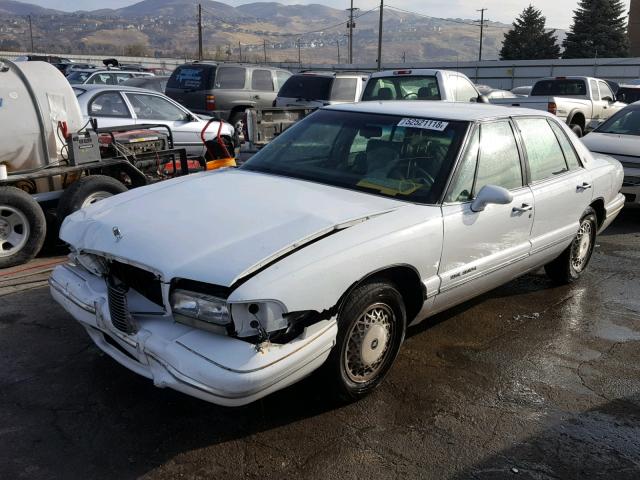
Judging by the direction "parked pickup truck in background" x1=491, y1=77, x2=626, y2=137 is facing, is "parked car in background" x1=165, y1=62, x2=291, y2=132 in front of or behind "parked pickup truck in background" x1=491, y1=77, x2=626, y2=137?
behind

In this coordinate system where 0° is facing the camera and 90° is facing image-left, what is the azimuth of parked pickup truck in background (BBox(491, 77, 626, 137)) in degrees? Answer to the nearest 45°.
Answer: approximately 225°

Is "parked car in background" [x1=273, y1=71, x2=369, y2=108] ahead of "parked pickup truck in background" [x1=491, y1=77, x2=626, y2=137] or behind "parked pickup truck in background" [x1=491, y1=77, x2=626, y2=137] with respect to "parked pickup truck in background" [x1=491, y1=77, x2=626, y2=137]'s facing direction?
behind

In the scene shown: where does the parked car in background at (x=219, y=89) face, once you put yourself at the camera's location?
facing away from the viewer and to the right of the viewer

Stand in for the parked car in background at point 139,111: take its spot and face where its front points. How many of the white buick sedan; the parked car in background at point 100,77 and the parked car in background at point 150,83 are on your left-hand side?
2

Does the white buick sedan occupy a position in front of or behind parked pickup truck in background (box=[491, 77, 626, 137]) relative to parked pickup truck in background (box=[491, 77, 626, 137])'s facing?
behind

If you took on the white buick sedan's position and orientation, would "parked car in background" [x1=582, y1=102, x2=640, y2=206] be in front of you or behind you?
behind

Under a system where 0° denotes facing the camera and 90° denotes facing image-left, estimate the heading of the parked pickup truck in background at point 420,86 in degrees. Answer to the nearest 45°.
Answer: approximately 225°

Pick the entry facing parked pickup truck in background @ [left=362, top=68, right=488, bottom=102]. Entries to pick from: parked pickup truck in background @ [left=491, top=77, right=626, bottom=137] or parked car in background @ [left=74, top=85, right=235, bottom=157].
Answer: parked car in background @ [left=74, top=85, right=235, bottom=157]

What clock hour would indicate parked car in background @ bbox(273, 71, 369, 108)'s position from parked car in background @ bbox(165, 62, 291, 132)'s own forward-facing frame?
parked car in background @ bbox(273, 71, 369, 108) is roughly at 3 o'clock from parked car in background @ bbox(165, 62, 291, 132).

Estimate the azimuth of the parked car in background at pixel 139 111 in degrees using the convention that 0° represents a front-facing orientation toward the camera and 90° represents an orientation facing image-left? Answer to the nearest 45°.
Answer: approximately 270°

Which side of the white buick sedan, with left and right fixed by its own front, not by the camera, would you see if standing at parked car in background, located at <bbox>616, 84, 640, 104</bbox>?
back

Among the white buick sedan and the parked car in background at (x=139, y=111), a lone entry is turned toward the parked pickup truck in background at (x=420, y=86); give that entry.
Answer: the parked car in background at (x=139, y=111)

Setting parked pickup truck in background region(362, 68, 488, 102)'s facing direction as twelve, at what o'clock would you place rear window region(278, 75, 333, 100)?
The rear window is roughly at 9 o'clock from the parked pickup truck in background.
